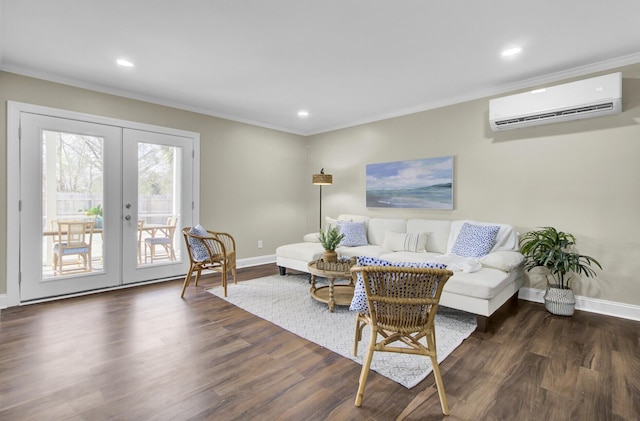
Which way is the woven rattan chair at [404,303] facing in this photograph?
away from the camera

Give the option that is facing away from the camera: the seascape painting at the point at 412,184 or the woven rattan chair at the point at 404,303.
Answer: the woven rattan chair

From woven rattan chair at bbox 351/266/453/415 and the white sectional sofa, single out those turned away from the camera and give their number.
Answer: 1

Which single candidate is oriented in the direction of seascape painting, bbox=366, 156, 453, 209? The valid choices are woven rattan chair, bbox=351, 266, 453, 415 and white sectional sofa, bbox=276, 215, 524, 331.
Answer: the woven rattan chair

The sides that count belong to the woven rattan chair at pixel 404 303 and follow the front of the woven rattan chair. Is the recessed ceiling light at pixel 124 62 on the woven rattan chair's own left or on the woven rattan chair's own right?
on the woven rattan chair's own left

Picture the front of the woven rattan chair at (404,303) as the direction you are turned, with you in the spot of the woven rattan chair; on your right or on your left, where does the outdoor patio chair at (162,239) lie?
on your left

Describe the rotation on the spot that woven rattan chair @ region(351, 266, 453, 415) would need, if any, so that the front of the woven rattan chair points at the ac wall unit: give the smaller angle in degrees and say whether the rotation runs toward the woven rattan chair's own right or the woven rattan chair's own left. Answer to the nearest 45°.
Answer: approximately 45° to the woven rattan chair's own right

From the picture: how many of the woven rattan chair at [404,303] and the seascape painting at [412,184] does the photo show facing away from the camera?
1
